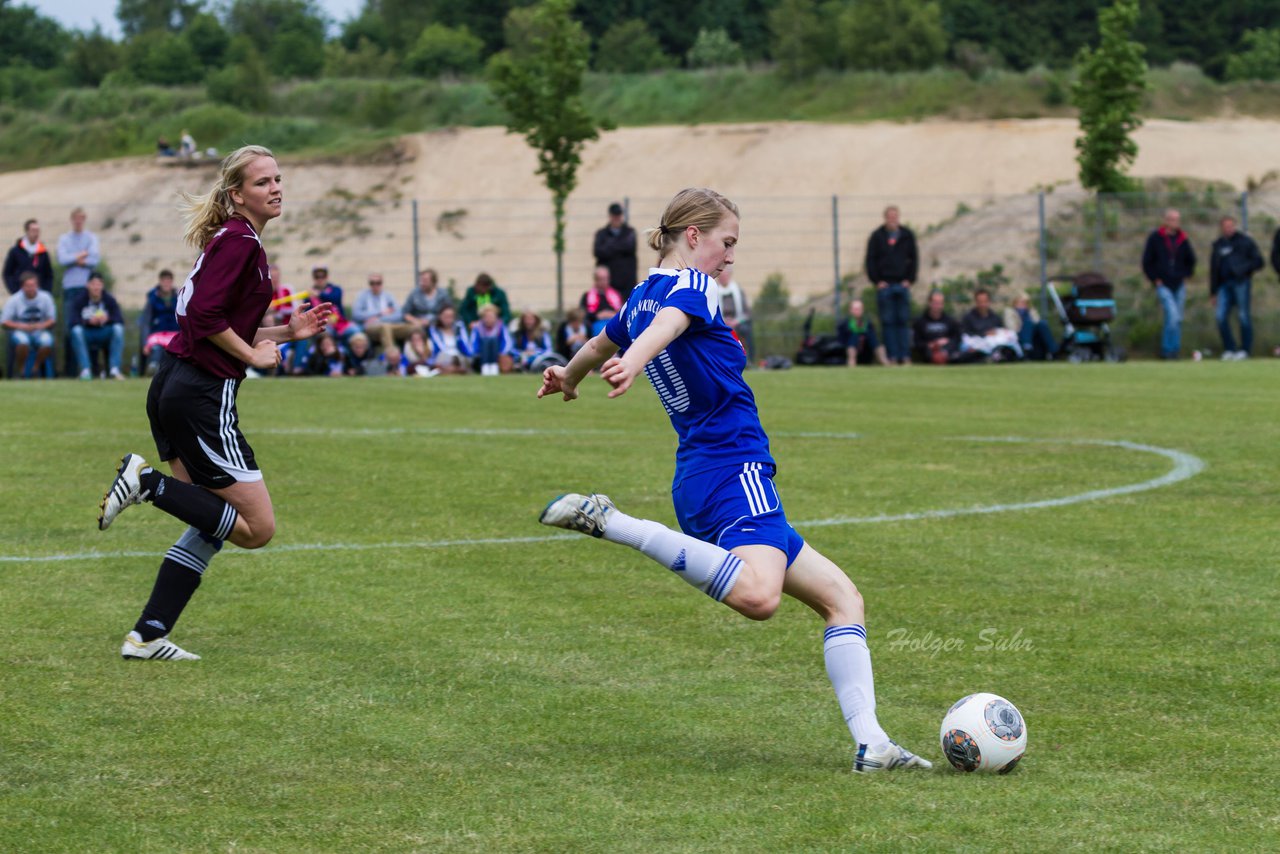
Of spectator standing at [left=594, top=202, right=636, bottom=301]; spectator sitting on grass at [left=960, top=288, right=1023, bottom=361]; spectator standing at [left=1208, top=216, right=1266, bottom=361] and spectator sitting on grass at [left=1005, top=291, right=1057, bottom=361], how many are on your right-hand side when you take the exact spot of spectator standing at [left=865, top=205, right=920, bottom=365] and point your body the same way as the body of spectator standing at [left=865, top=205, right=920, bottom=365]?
1

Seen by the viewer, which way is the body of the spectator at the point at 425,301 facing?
toward the camera

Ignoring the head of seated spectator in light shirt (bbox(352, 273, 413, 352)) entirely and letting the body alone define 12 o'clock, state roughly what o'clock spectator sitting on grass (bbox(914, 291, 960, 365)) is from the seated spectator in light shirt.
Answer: The spectator sitting on grass is roughly at 9 o'clock from the seated spectator in light shirt.

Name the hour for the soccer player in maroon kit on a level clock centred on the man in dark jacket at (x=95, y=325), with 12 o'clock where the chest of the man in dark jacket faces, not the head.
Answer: The soccer player in maroon kit is roughly at 12 o'clock from the man in dark jacket.

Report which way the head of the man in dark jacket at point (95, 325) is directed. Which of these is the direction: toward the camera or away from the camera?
toward the camera

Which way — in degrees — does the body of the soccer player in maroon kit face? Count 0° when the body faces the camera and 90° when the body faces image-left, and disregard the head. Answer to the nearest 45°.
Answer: approximately 270°

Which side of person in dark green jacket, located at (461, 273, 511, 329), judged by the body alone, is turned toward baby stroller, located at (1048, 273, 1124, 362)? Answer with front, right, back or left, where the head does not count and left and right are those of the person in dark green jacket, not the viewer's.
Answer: left

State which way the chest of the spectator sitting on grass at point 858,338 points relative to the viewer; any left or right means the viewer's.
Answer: facing the viewer

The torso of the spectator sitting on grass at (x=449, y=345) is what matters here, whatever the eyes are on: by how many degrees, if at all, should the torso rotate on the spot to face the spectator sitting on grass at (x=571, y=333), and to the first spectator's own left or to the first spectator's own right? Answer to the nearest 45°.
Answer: approximately 90° to the first spectator's own left

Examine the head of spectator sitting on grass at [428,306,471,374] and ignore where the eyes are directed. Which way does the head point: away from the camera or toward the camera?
toward the camera

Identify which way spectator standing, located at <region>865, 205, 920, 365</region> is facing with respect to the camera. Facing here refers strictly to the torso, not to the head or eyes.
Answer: toward the camera

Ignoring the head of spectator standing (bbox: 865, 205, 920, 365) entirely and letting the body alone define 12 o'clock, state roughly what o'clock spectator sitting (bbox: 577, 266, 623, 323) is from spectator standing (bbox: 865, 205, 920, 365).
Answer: spectator sitting (bbox: 577, 266, 623, 323) is roughly at 2 o'clock from spectator standing (bbox: 865, 205, 920, 365).

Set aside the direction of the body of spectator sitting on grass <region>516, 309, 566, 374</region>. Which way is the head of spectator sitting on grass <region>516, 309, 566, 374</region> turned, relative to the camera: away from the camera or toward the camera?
toward the camera

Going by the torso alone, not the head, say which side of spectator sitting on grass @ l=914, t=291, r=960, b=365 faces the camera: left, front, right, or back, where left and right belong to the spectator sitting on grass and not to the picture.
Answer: front

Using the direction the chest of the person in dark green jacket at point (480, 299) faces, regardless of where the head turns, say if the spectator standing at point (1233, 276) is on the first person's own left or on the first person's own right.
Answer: on the first person's own left

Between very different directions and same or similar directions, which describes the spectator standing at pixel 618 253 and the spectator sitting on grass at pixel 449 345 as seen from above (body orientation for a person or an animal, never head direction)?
same or similar directions

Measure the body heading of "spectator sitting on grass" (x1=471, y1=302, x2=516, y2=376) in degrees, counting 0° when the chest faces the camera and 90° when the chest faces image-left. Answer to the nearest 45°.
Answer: approximately 0°

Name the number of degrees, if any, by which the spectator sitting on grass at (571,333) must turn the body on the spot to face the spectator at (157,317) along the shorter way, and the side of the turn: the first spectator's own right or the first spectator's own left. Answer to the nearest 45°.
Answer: approximately 90° to the first spectator's own right

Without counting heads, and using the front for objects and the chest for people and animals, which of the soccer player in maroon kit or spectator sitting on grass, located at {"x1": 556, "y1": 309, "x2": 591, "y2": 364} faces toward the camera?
the spectator sitting on grass
